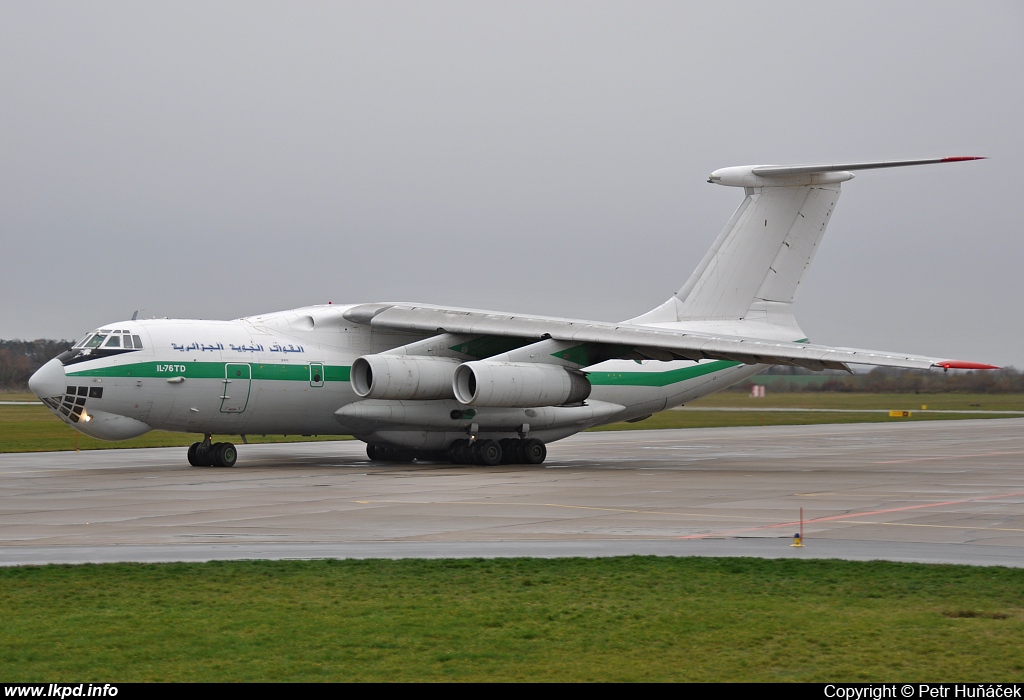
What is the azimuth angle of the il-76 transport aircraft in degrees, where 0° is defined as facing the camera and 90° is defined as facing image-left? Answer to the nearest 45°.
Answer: approximately 45°
